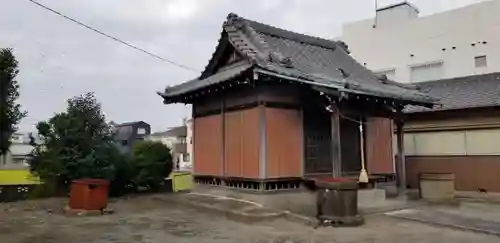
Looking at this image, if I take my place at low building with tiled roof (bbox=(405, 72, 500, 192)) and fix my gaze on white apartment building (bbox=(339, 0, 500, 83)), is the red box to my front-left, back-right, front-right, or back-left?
back-left

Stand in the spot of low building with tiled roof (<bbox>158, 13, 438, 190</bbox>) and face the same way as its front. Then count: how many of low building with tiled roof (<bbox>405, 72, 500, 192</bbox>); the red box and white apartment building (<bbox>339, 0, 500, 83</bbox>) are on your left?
2

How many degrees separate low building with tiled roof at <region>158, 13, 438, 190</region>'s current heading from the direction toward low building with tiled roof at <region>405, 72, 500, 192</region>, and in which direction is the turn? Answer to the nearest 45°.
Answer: approximately 90° to its left

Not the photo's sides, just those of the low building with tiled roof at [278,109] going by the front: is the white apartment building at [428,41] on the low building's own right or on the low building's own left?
on the low building's own left

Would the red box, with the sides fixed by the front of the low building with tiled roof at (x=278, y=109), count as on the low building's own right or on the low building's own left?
on the low building's own right

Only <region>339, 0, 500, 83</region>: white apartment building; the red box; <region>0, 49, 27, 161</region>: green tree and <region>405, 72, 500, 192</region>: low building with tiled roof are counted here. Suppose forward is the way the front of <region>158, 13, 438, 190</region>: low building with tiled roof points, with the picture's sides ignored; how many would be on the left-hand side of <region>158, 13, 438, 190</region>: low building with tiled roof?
2

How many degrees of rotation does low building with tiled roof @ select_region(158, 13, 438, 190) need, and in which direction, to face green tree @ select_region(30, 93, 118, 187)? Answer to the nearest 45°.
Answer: approximately 135° to its right

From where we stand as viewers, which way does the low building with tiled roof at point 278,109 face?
facing the viewer and to the right of the viewer
